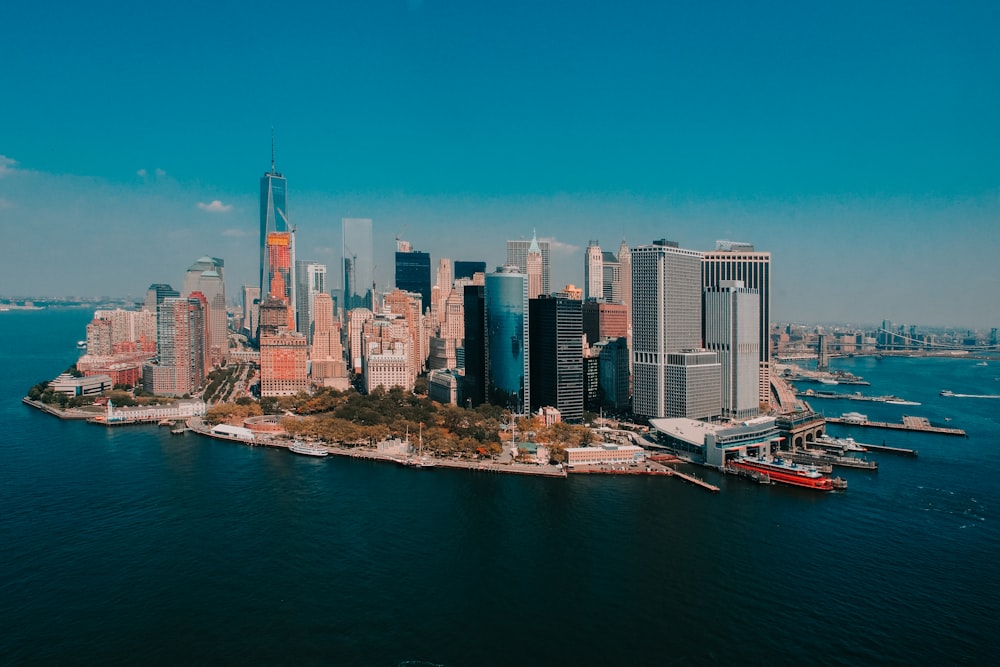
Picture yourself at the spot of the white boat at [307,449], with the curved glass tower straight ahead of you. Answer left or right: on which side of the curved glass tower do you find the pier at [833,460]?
right
